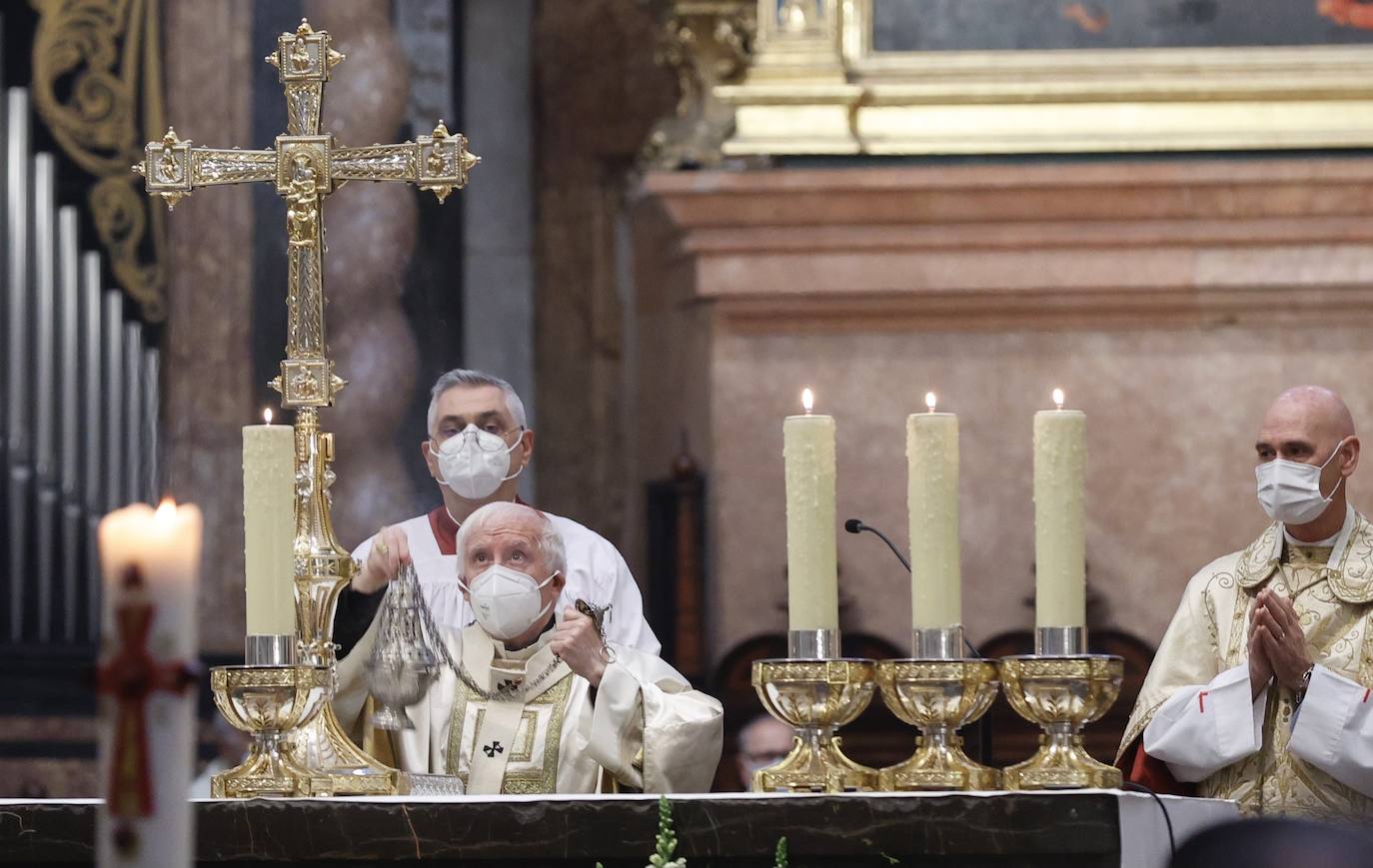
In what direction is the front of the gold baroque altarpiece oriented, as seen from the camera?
facing the viewer

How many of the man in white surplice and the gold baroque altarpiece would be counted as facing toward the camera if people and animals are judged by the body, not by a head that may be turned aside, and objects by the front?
2

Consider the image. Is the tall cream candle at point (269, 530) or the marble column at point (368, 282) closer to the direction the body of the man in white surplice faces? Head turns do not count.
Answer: the tall cream candle

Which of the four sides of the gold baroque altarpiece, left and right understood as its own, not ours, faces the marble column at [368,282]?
right

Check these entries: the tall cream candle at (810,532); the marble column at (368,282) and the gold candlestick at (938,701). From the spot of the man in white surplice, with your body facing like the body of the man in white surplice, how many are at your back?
1

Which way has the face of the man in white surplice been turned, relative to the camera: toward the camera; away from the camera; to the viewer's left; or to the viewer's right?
toward the camera

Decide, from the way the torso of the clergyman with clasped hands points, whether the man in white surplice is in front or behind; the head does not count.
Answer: in front

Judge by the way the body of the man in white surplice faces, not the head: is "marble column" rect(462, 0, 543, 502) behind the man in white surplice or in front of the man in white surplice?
behind

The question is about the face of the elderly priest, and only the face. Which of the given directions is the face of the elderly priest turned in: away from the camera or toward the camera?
toward the camera

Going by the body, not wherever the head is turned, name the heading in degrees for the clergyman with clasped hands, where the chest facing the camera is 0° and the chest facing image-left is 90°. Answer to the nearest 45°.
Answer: approximately 45°

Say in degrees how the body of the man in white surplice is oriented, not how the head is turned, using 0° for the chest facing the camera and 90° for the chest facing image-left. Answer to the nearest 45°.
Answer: approximately 0°

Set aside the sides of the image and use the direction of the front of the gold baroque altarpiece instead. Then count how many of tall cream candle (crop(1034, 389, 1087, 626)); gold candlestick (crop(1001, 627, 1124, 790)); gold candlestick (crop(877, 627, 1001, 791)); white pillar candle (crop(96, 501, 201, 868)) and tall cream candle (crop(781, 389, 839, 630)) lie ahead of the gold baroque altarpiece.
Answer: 5

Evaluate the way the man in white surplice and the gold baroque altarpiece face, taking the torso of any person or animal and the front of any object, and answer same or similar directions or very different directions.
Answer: same or similar directions

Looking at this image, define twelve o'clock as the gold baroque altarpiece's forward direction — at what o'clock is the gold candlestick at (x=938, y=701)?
The gold candlestick is roughly at 12 o'clock from the gold baroque altarpiece.

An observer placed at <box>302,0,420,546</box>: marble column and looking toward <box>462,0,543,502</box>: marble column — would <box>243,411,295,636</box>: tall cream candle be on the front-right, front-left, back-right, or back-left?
back-right

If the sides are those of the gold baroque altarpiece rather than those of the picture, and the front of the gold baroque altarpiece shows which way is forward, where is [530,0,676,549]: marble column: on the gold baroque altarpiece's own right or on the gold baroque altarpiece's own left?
on the gold baroque altarpiece's own right

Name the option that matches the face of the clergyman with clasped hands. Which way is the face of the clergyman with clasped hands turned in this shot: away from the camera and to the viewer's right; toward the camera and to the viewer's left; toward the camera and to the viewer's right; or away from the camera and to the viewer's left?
toward the camera and to the viewer's left
